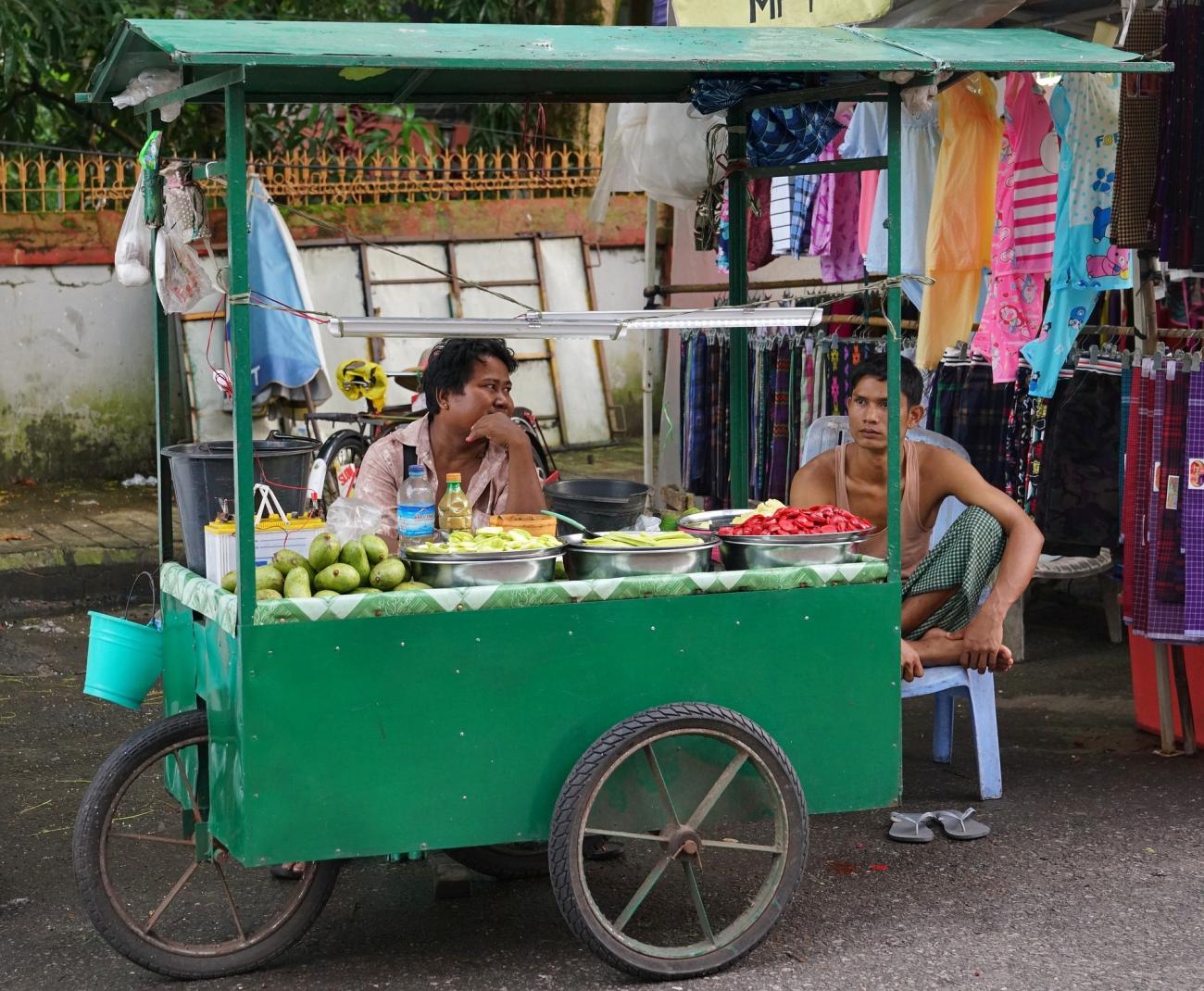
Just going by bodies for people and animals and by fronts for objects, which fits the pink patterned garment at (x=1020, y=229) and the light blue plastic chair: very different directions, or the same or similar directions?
same or similar directions

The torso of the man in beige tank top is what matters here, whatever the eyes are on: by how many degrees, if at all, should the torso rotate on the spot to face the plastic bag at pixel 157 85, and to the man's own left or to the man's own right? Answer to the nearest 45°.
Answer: approximately 45° to the man's own right

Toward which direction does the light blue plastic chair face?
toward the camera

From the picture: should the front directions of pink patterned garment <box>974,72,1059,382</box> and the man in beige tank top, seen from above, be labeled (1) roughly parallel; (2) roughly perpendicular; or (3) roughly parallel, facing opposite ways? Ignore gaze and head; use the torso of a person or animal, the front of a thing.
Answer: roughly parallel

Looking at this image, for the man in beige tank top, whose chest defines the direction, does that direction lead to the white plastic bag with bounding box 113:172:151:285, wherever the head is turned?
no

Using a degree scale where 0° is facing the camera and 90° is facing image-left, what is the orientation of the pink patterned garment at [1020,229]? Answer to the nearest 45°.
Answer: approximately 0°

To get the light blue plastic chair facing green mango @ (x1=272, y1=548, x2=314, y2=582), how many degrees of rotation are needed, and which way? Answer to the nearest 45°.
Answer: approximately 45° to its right
